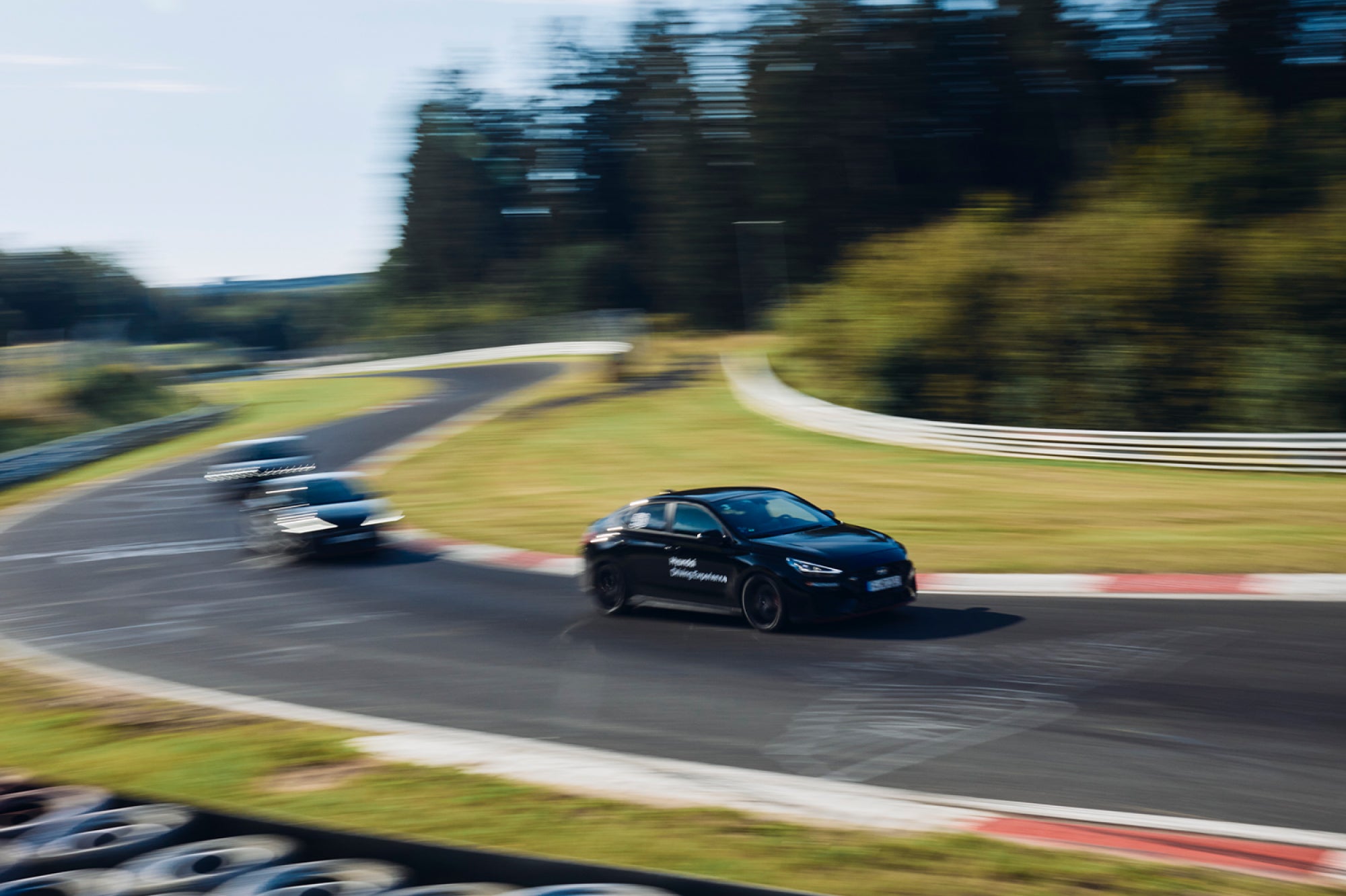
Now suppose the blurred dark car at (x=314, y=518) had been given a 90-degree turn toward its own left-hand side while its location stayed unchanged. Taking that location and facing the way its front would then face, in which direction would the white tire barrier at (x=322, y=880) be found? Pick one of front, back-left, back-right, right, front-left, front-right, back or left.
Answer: back-right

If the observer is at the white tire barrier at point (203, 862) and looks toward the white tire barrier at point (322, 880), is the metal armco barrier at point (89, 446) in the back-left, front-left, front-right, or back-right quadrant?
back-left

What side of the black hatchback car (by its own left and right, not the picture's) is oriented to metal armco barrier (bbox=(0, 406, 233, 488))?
back

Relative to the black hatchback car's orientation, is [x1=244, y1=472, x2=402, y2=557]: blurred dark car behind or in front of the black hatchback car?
behind

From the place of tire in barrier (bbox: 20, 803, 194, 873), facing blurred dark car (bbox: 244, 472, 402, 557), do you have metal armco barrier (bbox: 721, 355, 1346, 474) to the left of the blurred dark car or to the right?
right

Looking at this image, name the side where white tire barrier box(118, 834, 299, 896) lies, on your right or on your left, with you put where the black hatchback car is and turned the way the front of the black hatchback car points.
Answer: on your right

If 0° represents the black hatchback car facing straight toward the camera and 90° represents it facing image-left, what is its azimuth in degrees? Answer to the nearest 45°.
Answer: approximately 315°

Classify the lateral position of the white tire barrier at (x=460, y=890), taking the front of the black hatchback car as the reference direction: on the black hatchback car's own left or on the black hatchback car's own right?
on the black hatchback car's own right

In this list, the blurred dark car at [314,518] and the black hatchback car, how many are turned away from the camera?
0

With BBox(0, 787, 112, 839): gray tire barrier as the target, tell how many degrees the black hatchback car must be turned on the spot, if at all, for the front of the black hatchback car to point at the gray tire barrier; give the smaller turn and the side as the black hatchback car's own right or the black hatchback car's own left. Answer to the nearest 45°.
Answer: approximately 90° to the black hatchback car's own right

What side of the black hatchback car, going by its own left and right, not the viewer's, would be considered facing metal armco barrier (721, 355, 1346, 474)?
left

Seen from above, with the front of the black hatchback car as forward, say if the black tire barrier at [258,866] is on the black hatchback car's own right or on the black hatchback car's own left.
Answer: on the black hatchback car's own right

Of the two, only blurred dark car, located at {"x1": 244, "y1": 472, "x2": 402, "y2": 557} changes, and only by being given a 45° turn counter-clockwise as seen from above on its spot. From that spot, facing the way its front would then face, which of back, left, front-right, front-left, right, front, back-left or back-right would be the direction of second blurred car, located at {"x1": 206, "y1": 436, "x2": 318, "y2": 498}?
left

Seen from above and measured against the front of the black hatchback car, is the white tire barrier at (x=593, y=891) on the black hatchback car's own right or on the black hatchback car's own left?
on the black hatchback car's own right
